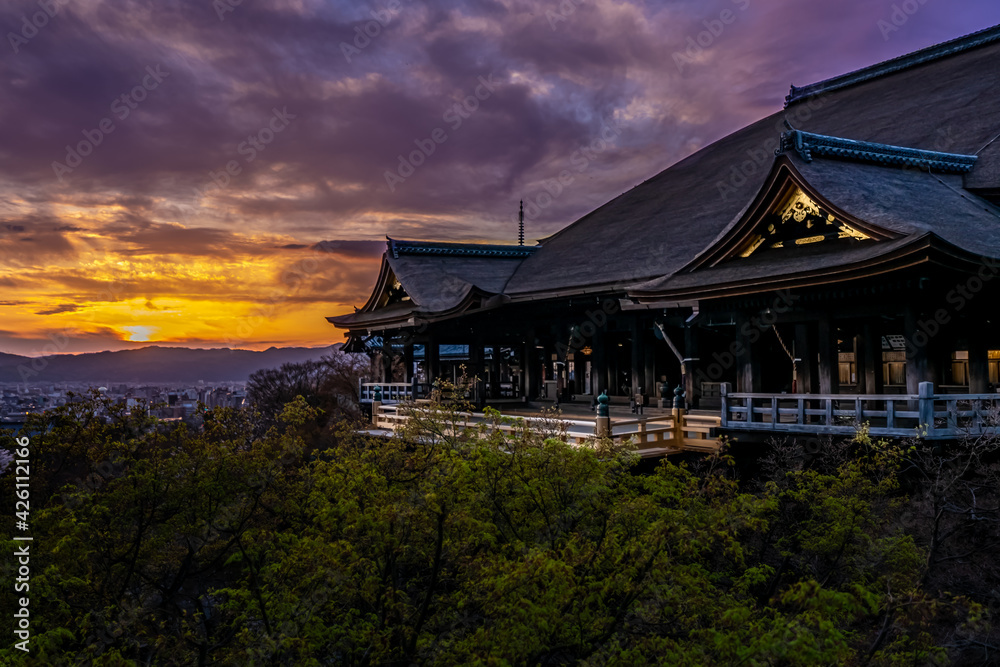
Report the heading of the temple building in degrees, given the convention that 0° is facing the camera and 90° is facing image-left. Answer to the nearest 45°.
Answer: approximately 45°
